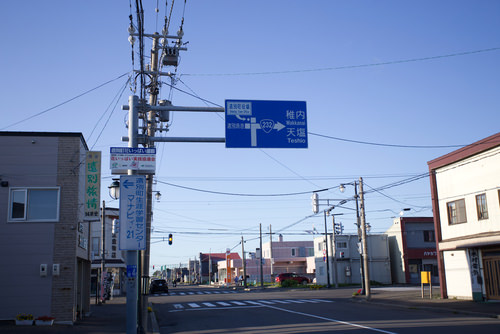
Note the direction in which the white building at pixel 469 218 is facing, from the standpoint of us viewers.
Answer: facing the viewer and to the left of the viewer

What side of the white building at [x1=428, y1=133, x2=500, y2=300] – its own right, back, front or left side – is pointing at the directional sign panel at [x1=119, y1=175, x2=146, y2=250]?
front

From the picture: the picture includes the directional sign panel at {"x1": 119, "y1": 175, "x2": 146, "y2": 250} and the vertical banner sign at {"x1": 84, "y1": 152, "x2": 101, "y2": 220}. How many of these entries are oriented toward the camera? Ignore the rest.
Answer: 2

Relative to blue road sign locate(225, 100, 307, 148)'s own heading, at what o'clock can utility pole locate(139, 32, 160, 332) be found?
The utility pole is roughly at 4 o'clock from the blue road sign.

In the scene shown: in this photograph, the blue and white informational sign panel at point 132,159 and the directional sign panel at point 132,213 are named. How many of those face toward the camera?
2

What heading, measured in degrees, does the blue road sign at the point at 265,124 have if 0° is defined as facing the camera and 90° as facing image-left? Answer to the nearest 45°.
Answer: approximately 0°

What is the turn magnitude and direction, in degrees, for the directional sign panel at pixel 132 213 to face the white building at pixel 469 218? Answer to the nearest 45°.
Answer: approximately 135° to its left

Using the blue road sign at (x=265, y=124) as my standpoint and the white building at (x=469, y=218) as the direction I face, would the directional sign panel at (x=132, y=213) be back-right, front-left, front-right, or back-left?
back-left

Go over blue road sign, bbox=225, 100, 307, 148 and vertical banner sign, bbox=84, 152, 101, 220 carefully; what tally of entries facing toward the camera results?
2

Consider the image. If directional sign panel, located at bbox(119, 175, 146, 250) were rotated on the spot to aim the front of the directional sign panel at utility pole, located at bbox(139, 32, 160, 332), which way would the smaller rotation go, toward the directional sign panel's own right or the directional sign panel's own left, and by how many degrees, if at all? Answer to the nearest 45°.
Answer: approximately 180°
